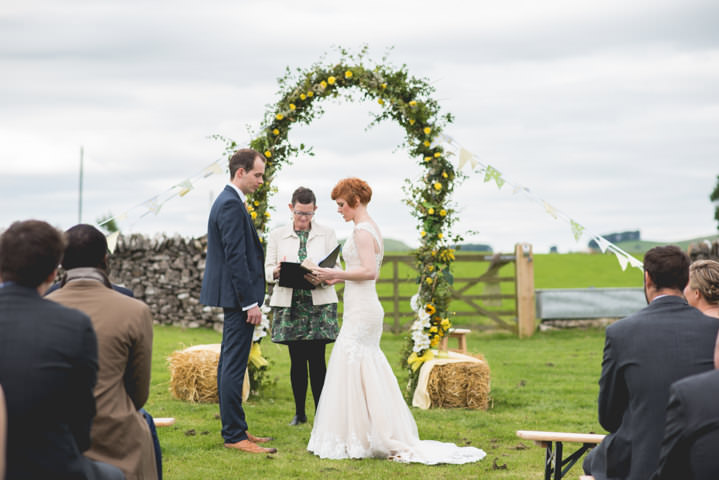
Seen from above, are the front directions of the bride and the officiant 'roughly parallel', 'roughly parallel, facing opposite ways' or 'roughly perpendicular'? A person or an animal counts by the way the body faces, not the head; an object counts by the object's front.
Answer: roughly perpendicular

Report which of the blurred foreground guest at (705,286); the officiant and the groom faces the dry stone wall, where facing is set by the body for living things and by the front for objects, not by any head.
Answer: the blurred foreground guest

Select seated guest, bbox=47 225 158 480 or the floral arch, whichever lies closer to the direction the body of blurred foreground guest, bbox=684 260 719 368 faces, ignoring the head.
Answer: the floral arch

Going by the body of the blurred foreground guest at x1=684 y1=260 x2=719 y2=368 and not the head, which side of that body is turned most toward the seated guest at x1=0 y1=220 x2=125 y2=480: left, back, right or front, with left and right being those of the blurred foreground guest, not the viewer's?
left

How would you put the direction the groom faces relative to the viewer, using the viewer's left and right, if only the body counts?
facing to the right of the viewer

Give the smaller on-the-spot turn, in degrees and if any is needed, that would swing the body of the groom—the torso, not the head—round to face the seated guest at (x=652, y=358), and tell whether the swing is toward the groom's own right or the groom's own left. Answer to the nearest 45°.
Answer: approximately 45° to the groom's own right

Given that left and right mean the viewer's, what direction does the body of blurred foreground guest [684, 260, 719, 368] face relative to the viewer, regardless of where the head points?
facing away from the viewer and to the left of the viewer

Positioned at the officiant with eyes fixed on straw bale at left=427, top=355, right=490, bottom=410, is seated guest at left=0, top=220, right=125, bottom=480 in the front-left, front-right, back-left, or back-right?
back-right

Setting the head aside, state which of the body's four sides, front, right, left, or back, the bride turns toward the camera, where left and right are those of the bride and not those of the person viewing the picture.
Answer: left

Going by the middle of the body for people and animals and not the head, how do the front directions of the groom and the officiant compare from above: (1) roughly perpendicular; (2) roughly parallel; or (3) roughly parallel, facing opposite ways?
roughly perpendicular

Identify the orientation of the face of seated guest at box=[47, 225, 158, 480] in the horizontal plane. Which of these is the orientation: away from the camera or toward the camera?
away from the camera

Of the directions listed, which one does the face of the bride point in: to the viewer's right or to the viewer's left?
to the viewer's left

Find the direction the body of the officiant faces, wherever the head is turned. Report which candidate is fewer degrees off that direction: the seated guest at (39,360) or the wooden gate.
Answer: the seated guest
